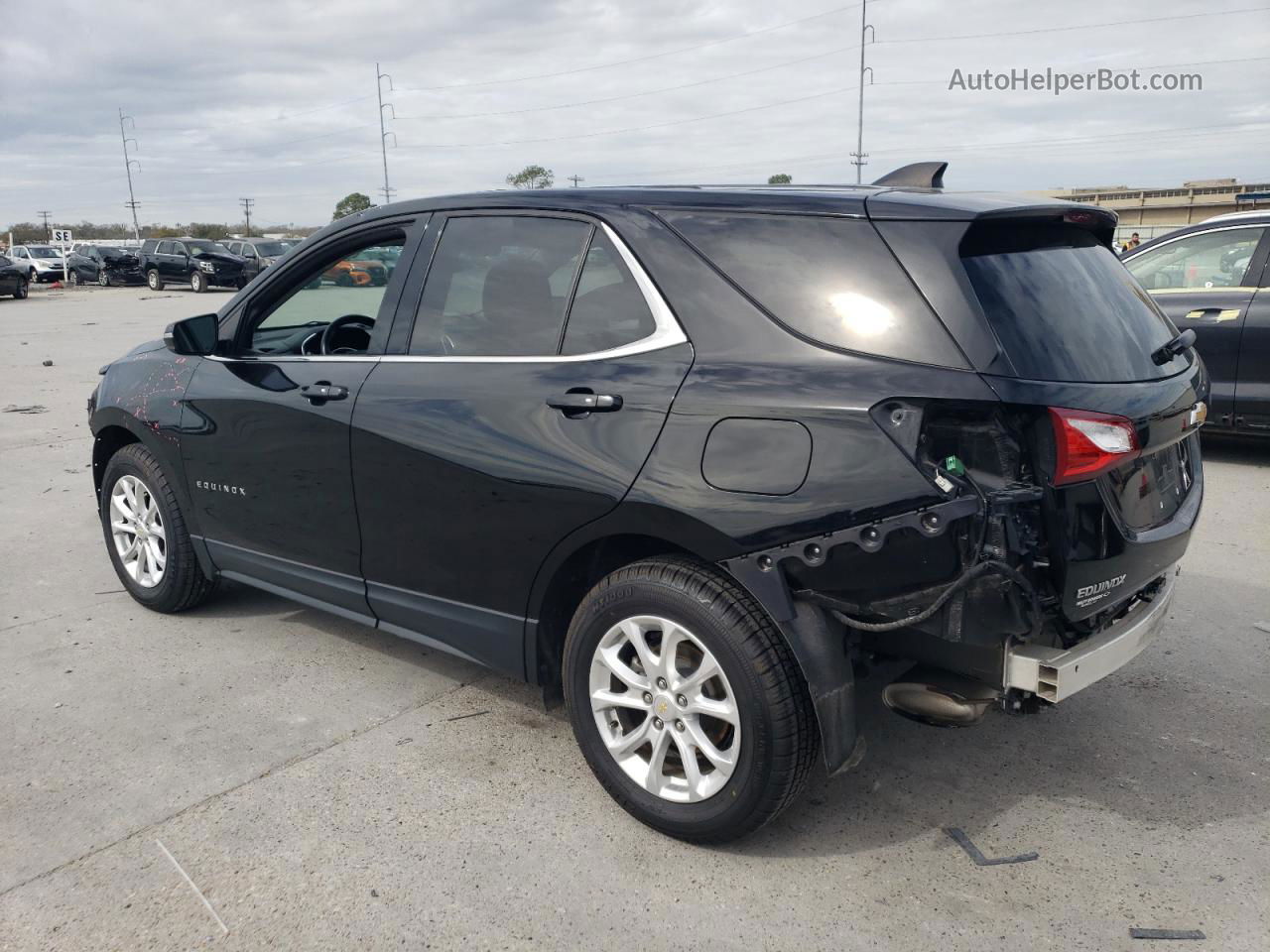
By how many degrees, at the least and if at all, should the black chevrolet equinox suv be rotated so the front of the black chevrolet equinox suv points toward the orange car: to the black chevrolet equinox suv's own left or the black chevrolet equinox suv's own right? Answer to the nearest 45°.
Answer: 0° — it already faces it

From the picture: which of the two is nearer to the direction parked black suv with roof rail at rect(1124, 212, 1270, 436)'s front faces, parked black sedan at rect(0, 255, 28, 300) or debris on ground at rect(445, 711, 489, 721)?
the parked black sedan

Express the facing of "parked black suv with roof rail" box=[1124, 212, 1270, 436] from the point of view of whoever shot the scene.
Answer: facing to the left of the viewer

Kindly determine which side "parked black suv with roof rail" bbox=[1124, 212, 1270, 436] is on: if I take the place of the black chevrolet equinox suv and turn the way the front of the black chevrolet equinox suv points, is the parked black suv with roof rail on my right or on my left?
on my right

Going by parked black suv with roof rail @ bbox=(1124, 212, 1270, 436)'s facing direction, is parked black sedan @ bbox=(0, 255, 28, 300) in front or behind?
in front

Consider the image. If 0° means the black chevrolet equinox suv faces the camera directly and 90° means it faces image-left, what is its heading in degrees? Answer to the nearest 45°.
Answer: approximately 135°
